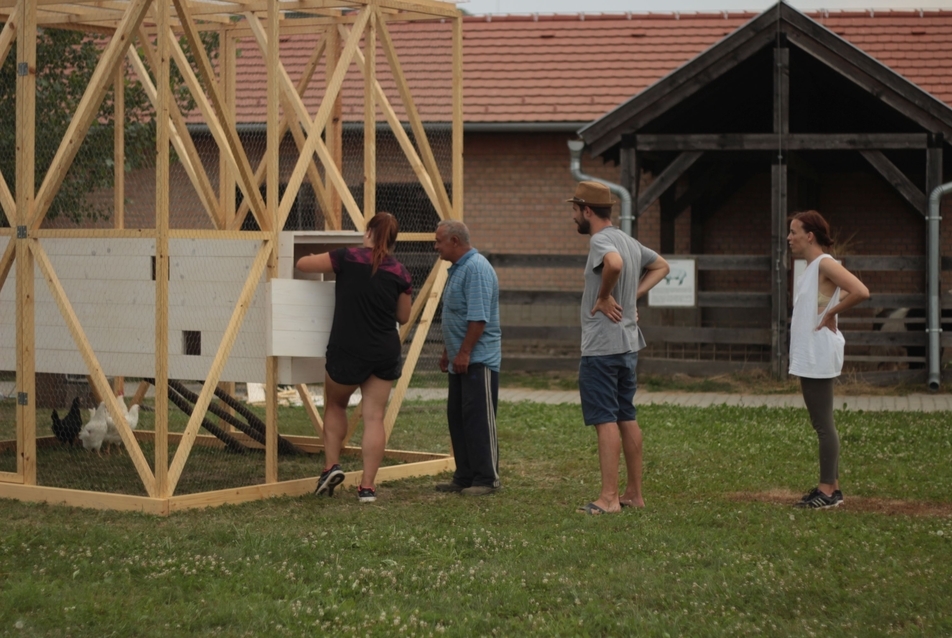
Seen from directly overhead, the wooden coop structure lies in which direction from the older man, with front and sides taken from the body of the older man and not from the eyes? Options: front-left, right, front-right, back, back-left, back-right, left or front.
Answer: front

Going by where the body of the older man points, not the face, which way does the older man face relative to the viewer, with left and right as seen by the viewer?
facing to the left of the viewer

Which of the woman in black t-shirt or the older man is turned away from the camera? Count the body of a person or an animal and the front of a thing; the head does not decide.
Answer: the woman in black t-shirt

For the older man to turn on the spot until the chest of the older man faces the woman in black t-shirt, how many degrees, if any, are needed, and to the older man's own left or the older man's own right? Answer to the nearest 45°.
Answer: approximately 45° to the older man's own left

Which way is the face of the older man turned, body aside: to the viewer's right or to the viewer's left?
to the viewer's left

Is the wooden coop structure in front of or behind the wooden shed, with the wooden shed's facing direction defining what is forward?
in front

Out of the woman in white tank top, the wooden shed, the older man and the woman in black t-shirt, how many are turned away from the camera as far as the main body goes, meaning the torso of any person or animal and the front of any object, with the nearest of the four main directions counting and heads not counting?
1

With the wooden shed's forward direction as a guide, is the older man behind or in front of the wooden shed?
in front

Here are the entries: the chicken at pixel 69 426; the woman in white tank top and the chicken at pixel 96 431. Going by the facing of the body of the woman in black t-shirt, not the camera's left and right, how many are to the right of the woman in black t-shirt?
1

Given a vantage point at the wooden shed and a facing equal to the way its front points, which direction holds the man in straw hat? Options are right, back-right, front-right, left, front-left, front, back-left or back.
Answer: front

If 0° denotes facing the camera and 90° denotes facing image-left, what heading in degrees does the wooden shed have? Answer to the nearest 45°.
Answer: approximately 0°

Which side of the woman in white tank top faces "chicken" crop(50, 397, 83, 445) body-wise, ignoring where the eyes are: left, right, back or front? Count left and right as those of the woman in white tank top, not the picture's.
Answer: front

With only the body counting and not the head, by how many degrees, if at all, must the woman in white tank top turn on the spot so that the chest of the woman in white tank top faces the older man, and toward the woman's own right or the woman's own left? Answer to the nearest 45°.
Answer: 0° — they already face them

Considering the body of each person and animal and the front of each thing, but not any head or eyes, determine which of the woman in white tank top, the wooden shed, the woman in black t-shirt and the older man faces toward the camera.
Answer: the wooden shed

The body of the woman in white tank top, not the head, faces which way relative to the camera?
to the viewer's left

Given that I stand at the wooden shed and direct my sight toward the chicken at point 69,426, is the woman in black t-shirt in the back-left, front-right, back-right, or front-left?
front-left

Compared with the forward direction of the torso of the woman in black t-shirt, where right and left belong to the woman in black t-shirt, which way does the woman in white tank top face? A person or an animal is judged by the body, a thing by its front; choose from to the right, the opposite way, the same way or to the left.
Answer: to the left

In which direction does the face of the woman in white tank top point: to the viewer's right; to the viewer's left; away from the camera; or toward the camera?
to the viewer's left

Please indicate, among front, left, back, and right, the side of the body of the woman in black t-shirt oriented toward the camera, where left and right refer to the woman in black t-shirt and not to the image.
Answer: back

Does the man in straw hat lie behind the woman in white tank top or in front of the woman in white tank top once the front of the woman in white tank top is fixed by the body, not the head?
in front
